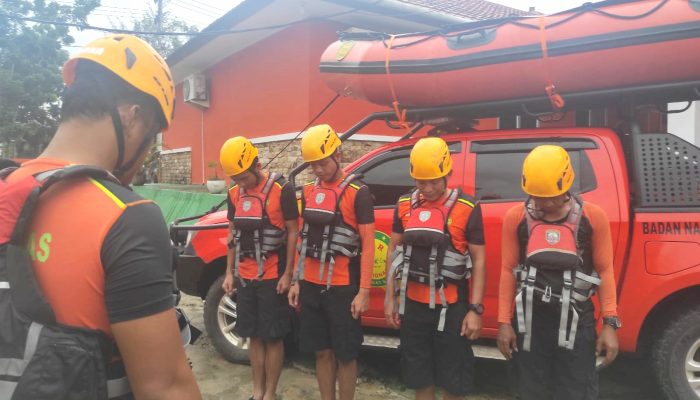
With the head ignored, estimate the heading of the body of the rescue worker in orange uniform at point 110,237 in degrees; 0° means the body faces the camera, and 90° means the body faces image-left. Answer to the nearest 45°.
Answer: approximately 225°

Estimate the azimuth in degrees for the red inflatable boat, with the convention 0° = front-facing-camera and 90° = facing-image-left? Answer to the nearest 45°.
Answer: approximately 90°

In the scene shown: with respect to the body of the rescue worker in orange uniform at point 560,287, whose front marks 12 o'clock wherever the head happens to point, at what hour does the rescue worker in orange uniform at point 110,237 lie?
the rescue worker in orange uniform at point 110,237 is roughly at 1 o'clock from the rescue worker in orange uniform at point 560,287.

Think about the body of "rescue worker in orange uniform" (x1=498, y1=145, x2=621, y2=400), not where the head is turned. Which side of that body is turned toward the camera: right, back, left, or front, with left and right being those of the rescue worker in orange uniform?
front

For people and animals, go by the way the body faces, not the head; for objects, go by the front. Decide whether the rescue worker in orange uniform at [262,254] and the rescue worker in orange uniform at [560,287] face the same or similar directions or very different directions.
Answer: same or similar directions

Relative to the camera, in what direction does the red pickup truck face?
facing to the left of the viewer

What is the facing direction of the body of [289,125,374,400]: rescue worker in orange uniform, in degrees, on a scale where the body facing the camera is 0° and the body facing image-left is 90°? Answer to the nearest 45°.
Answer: approximately 45°

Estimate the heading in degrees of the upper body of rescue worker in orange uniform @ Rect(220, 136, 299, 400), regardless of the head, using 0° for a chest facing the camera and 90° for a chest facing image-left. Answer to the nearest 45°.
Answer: approximately 45°

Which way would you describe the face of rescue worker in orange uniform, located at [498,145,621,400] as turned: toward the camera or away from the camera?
toward the camera

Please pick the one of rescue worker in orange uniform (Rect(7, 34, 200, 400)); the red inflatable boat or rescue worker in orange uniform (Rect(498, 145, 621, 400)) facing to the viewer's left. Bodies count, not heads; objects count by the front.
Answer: the red inflatable boat

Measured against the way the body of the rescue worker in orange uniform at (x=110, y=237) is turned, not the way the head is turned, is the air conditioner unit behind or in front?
in front

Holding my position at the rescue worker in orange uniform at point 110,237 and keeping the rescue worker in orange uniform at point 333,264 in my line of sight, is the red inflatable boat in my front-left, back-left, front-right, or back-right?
front-right

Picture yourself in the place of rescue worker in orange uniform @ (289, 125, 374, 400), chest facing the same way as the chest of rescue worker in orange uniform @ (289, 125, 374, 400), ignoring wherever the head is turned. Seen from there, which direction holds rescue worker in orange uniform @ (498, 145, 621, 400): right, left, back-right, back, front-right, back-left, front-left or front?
left

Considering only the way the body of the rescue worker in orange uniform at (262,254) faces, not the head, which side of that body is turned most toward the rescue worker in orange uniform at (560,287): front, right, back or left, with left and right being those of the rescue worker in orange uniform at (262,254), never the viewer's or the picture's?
left

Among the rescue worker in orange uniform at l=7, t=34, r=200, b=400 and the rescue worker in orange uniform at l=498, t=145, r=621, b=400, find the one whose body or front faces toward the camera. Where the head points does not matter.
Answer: the rescue worker in orange uniform at l=498, t=145, r=621, b=400

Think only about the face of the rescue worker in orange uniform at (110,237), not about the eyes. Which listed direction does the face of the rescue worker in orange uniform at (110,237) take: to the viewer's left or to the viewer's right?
to the viewer's right
